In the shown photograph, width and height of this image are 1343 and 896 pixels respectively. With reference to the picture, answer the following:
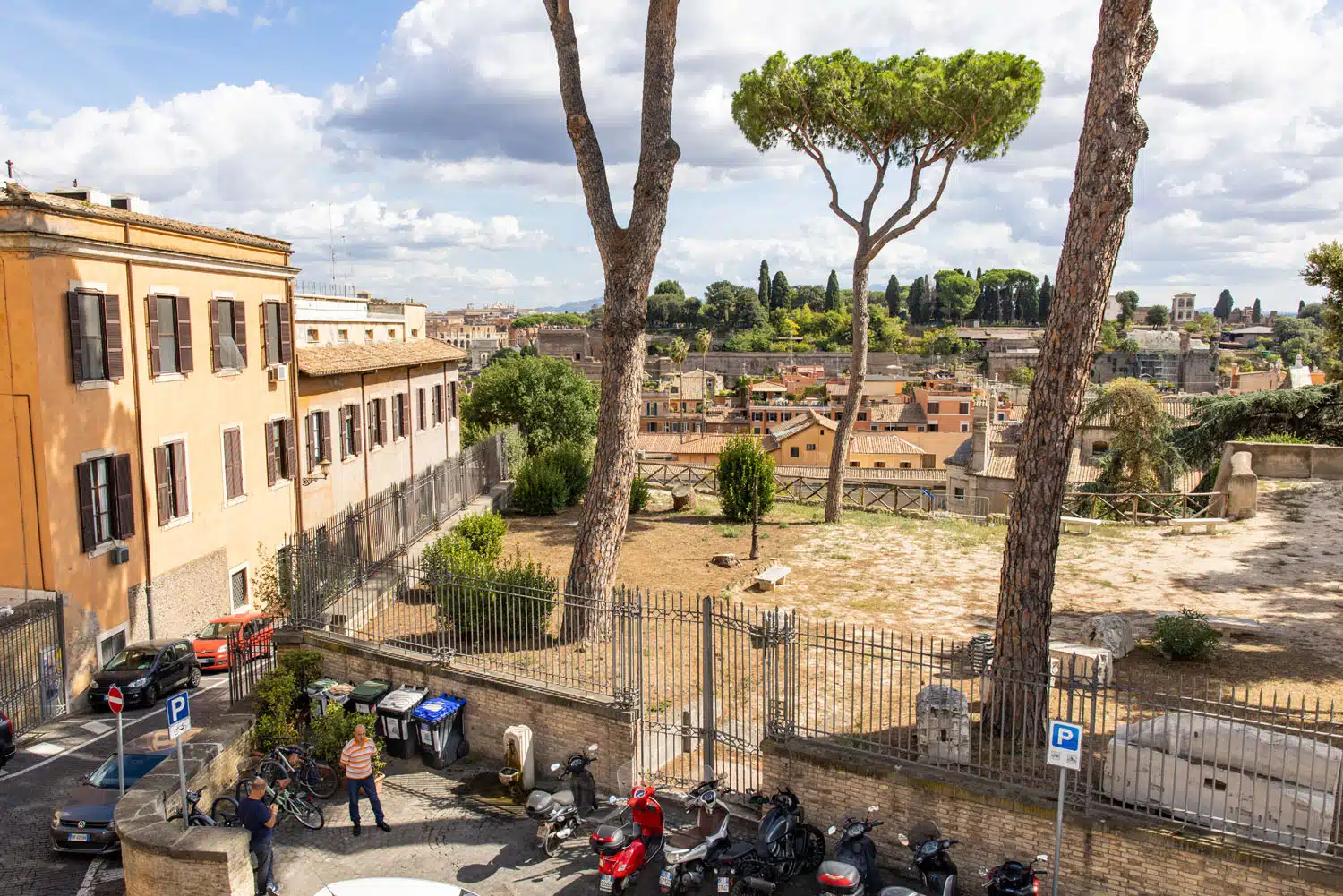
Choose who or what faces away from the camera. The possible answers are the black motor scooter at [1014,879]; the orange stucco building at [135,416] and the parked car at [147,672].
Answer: the black motor scooter

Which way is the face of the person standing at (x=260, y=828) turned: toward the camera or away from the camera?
away from the camera

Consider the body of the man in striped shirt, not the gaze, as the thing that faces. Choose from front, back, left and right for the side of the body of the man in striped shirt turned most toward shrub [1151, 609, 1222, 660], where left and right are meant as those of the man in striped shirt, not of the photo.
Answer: left

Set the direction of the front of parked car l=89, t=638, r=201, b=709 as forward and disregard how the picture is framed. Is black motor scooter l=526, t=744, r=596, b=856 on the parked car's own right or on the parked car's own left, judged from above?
on the parked car's own left

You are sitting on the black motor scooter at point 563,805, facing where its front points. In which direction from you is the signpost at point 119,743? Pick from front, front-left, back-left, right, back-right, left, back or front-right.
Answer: back-left

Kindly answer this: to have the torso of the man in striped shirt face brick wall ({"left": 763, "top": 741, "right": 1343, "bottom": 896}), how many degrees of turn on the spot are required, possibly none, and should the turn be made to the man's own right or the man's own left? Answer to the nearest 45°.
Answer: approximately 45° to the man's own left

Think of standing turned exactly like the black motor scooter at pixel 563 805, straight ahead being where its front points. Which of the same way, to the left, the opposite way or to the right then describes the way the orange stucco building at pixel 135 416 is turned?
to the right
